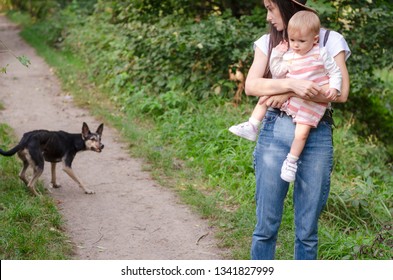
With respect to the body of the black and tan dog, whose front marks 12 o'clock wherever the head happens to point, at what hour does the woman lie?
The woman is roughly at 2 o'clock from the black and tan dog.

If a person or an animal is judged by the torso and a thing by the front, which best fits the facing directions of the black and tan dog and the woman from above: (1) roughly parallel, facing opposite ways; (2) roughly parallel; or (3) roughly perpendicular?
roughly perpendicular

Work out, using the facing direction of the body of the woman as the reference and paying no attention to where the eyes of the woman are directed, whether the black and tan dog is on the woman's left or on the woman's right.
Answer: on the woman's right

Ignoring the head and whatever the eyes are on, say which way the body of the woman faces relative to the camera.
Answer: toward the camera

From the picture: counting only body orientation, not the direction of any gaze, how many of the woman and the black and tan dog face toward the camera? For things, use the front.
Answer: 1

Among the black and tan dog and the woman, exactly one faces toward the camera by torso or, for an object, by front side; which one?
the woman

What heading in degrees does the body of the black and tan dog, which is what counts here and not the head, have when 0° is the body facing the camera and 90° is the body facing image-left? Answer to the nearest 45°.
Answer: approximately 270°

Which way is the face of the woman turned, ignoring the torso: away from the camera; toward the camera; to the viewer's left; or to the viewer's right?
to the viewer's left
